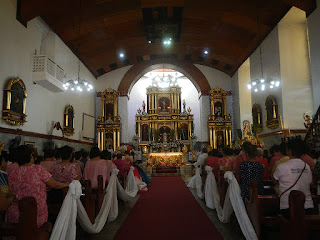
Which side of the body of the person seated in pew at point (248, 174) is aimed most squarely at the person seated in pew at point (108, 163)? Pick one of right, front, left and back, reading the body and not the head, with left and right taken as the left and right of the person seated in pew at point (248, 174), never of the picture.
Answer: left

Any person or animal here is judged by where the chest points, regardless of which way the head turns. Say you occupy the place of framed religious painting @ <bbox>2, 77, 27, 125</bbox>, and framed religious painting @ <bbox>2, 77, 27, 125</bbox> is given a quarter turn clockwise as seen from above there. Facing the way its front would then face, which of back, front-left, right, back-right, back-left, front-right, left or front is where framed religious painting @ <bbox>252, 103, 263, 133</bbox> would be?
back-left

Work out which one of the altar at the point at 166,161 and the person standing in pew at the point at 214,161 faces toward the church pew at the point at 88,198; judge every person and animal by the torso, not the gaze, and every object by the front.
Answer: the altar

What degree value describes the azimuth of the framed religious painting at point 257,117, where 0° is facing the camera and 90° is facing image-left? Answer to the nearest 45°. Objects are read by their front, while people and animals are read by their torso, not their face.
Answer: approximately 45°

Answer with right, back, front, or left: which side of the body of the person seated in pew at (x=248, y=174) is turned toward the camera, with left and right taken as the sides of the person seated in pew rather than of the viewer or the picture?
back

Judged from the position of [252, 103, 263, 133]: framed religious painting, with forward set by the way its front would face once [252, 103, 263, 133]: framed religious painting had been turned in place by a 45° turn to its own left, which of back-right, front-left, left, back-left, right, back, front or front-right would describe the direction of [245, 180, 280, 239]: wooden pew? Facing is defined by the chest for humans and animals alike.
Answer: front

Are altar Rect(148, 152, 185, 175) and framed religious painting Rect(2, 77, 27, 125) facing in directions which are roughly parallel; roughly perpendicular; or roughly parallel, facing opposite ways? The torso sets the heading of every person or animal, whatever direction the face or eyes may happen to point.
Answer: roughly perpendicular

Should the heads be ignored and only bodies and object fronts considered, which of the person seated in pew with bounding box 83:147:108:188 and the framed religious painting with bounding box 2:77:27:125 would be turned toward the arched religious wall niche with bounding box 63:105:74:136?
the person seated in pew

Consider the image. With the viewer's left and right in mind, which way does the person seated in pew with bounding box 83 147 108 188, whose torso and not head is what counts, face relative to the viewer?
facing away from the viewer

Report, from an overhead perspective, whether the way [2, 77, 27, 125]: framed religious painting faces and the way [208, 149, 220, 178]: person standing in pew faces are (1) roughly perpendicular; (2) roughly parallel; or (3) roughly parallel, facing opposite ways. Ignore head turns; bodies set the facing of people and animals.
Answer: roughly perpendicular

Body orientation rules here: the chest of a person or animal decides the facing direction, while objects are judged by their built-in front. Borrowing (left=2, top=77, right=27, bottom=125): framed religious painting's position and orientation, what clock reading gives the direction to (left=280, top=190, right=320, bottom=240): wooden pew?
The wooden pew is roughly at 1 o'clock from the framed religious painting.

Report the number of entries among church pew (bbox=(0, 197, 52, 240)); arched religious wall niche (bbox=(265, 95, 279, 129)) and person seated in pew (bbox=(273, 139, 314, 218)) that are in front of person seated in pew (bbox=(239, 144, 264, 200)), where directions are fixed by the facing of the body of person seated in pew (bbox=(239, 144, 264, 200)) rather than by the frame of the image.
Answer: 1

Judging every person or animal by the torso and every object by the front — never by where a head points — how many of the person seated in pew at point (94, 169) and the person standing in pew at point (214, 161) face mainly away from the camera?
2

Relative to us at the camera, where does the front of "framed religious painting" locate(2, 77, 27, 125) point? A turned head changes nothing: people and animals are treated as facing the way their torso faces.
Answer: facing the viewer and to the right of the viewer

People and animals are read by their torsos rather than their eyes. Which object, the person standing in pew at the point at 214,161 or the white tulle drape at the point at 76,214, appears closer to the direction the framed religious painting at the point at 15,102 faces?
the person standing in pew

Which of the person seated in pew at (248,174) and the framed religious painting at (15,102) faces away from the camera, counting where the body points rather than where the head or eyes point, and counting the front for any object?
the person seated in pew

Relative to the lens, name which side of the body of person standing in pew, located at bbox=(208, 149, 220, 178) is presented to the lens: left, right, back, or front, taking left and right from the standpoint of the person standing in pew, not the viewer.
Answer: back
